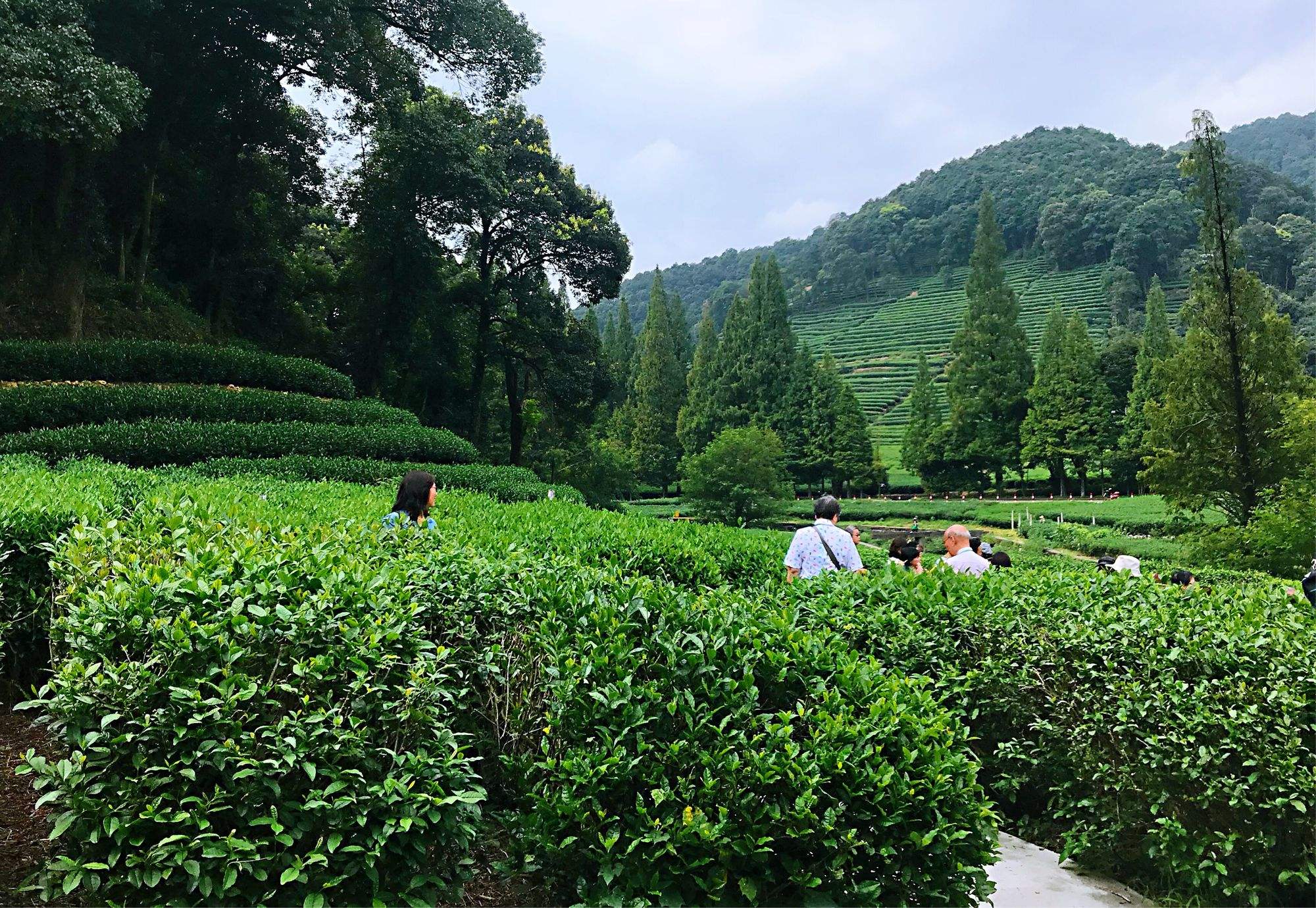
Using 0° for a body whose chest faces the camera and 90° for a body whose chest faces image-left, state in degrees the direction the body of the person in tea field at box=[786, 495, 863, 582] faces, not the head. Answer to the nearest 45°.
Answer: approximately 180°

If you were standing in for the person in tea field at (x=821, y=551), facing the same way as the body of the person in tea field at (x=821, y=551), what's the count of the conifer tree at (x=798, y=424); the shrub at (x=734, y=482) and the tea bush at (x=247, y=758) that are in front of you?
2

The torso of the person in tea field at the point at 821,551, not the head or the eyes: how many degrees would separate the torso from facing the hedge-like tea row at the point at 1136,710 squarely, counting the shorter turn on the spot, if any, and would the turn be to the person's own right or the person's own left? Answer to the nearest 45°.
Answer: approximately 135° to the person's own right

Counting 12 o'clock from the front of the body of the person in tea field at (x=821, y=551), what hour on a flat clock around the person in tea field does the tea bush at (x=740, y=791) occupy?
The tea bush is roughly at 6 o'clock from the person in tea field.

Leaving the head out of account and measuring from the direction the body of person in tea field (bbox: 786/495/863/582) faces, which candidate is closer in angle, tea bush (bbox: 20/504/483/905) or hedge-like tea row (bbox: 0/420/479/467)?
the hedge-like tea row

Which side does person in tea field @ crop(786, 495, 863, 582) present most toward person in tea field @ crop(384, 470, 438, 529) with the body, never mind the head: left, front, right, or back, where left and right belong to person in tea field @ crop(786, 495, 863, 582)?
left

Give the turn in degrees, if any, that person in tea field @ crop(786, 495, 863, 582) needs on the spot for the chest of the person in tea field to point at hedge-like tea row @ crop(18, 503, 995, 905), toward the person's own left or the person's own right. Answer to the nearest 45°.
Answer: approximately 180°

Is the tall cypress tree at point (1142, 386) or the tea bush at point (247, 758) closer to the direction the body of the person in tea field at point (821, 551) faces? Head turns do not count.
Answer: the tall cypress tree

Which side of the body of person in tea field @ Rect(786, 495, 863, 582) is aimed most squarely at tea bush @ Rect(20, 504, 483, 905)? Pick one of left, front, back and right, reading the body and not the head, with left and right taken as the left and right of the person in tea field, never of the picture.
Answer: back
